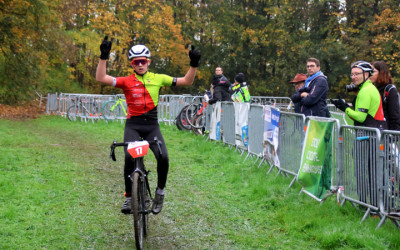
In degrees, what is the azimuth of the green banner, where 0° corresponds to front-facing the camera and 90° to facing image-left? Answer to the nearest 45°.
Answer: approximately 45°

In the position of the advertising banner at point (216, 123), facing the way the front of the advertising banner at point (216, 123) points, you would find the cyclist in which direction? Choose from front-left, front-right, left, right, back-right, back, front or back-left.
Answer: front-left

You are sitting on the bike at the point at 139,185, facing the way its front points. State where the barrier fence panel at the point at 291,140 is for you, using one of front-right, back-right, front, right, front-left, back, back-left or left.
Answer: back-left

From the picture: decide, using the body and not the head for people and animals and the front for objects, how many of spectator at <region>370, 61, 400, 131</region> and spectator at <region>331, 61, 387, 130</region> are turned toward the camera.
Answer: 0

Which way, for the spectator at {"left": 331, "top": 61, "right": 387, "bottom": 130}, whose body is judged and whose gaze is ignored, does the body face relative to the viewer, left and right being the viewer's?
facing to the left of the viewer

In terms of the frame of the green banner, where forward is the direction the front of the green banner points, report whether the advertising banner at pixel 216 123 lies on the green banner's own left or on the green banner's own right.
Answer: on the green banner's own right

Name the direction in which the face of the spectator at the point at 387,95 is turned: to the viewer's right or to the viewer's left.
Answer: to the viewer's left

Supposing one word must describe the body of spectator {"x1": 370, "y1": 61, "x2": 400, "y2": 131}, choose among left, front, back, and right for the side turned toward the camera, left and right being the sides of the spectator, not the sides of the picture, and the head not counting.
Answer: left

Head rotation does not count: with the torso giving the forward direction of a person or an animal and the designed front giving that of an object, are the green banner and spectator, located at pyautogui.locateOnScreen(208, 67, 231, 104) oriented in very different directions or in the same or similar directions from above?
same or similar directions

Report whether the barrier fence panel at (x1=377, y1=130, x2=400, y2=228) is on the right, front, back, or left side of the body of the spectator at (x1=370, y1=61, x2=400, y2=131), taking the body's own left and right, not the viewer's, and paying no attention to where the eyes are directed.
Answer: left

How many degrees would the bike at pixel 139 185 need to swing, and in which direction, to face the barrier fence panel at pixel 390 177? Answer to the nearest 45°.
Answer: approximately 90° to its left

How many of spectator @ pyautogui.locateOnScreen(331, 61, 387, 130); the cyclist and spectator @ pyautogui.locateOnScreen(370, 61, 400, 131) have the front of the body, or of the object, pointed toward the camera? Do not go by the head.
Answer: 1

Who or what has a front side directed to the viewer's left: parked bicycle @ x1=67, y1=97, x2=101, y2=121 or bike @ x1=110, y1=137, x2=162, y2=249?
the parked bicycle

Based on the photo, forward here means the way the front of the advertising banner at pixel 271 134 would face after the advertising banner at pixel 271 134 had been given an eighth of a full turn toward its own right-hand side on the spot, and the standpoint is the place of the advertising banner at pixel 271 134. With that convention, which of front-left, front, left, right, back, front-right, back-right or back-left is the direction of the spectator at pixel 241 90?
right

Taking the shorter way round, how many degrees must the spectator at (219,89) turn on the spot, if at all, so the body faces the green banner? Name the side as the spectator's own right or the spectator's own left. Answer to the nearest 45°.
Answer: approximately 45° to the spectator's own left

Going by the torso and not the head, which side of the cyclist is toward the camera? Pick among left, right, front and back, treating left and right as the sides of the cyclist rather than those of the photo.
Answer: front

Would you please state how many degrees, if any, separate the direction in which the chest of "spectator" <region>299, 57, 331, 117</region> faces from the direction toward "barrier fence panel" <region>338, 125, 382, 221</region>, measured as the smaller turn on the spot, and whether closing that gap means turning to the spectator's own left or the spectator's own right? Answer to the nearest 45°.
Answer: approximately 45° to the spectator's own left

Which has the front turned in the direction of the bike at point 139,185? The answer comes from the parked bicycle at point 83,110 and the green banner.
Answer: the green banner
